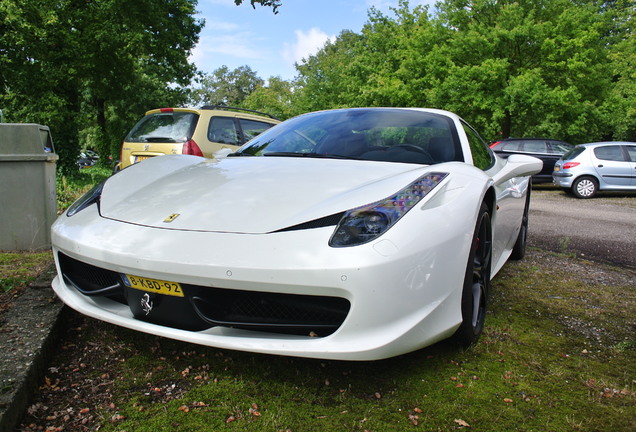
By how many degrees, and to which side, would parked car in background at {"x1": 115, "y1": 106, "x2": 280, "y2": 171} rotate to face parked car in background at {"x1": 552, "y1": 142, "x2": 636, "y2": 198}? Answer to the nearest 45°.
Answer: approximately 45° to its right

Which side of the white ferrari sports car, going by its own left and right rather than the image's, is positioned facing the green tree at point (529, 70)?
back

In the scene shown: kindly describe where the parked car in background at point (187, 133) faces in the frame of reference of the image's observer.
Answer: facing away from the viewer and to the right of the viewer

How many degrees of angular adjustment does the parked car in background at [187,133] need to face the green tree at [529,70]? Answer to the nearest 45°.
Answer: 0° — it already faces it

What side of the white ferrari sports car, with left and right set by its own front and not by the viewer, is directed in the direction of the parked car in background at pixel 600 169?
back

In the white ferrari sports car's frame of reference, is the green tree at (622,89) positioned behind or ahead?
behind

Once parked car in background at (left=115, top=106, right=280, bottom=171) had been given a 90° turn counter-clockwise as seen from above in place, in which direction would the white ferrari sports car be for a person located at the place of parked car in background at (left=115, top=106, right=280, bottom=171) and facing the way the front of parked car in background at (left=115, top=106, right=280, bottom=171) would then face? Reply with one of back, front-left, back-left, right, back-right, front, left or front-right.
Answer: back-left

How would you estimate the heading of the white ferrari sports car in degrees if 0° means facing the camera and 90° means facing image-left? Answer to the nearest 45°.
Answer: approximately 45°
